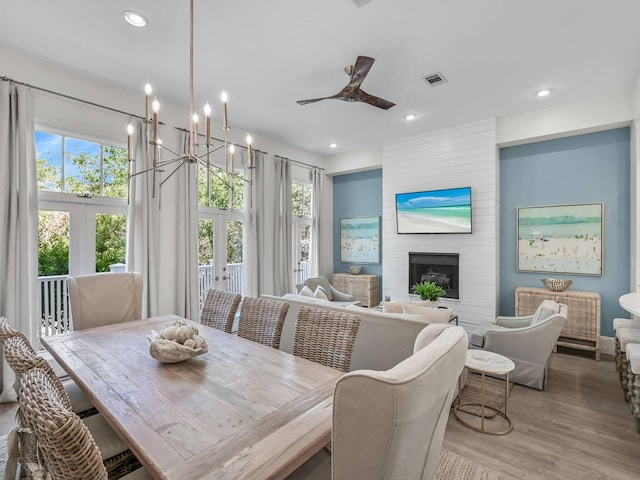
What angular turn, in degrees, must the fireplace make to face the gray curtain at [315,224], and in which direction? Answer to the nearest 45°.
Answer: approximately 90° to its right

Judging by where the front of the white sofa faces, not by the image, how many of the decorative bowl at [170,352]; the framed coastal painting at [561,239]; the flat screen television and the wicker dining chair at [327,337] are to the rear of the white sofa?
2

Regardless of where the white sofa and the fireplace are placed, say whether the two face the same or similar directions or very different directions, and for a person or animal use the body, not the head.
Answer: very different directions

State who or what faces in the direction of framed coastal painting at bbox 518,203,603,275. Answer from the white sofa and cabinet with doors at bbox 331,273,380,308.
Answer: the white sofa

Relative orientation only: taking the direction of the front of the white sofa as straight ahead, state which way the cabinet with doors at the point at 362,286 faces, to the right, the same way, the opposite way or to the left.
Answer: the opposite way

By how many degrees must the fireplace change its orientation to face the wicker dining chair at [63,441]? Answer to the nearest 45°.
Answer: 0° — it already faces it

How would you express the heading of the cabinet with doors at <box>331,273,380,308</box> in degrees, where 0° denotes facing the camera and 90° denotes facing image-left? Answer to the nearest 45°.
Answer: approximately 45°

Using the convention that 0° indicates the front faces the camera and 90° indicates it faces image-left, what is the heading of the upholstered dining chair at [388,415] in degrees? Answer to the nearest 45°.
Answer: approximately 135°

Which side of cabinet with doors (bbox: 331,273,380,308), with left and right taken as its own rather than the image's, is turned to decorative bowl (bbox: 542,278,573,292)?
left

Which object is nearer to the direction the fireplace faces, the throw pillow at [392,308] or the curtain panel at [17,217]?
the throw pillow

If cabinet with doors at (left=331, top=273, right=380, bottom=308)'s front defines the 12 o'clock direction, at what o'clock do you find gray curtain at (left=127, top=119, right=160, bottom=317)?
The gray curtain is roughly at 12 o'clock from the cabinet with doors.

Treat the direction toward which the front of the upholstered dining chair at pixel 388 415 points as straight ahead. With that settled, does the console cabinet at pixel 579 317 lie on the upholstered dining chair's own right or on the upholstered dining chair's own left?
on the upholstered dining chair's own right

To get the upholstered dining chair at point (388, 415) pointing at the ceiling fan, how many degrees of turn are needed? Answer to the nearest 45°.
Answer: approximately 45° to its right

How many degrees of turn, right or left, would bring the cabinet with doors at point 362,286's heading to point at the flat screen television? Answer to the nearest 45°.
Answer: approximately 90° to its left
